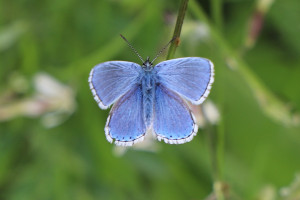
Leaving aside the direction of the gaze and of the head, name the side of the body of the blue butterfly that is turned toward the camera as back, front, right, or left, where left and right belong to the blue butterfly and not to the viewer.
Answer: back
